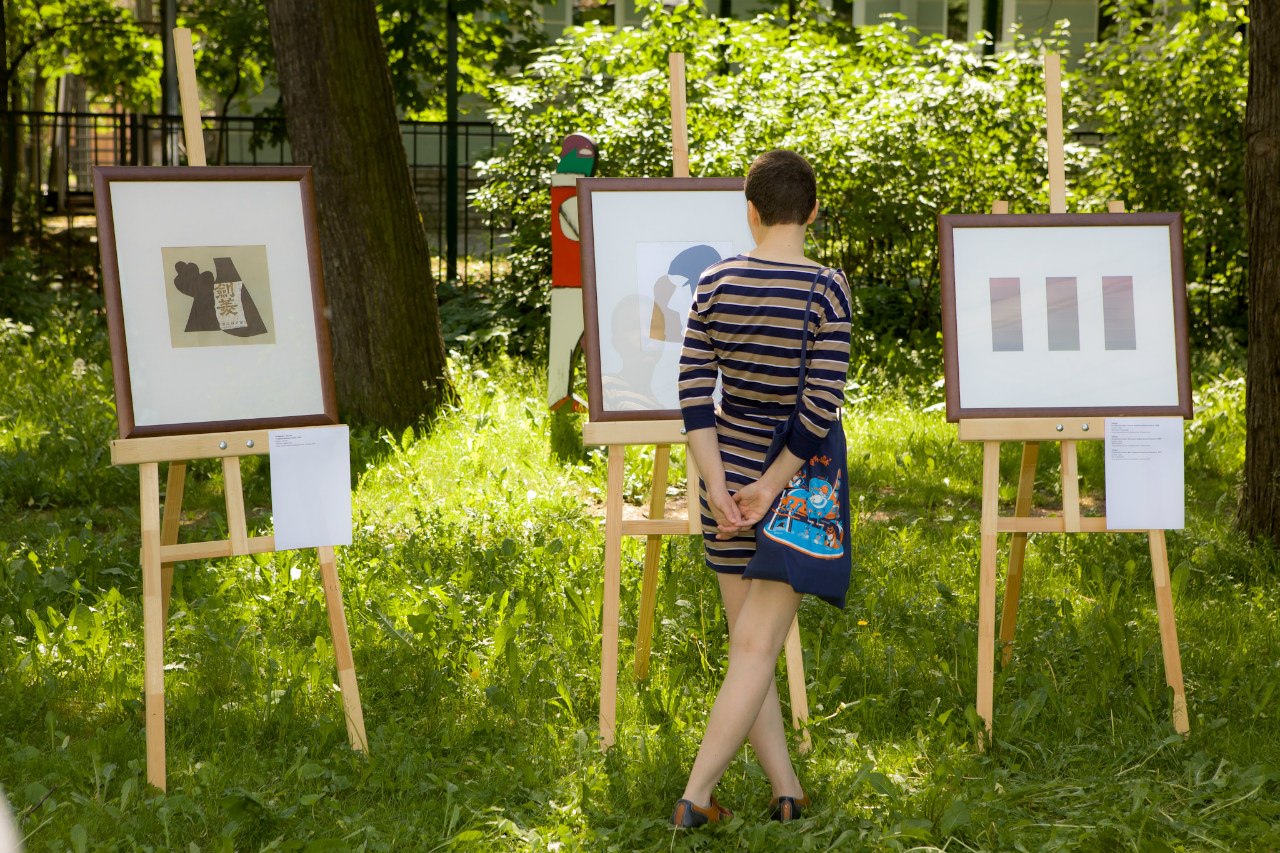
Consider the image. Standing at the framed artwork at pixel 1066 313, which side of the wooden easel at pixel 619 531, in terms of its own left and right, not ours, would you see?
left

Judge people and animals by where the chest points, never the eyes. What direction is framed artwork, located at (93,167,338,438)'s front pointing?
toward the camera

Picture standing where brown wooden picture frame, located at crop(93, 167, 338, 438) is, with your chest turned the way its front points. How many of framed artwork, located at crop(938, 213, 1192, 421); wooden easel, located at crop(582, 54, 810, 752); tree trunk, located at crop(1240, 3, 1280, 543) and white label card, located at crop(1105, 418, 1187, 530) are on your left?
4

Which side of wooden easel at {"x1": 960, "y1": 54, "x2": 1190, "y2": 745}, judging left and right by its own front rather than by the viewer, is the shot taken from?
front

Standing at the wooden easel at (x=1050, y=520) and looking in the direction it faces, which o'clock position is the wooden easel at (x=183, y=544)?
the wooden easel at (x=183, y=544) is roughly at 2 o'clock from the wooden easel at (x=1050, y=520).

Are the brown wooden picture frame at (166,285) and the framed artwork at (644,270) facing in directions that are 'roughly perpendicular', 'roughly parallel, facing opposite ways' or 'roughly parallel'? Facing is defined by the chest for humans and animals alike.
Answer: roughly parallel

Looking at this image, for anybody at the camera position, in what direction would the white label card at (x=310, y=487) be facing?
facing the viewer

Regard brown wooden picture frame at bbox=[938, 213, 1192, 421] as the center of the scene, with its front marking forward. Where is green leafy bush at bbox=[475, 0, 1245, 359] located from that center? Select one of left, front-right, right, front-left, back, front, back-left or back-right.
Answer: back

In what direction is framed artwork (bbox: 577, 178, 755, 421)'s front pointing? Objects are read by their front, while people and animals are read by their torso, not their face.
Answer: toward the camera

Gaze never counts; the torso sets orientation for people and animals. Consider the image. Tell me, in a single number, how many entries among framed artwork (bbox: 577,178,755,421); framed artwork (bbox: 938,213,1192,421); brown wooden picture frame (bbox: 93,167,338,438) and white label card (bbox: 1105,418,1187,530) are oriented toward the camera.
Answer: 4

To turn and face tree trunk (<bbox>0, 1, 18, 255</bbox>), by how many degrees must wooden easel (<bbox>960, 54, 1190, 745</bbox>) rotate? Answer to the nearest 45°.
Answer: approximately 135° to its right

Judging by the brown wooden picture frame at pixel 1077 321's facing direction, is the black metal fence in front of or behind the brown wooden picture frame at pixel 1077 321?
behind

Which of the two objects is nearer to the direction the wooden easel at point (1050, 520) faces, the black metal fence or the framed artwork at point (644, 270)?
the framed artwork

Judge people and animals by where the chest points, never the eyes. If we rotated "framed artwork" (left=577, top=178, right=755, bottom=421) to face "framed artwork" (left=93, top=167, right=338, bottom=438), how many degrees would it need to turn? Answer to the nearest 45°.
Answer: approximately 90° to its right

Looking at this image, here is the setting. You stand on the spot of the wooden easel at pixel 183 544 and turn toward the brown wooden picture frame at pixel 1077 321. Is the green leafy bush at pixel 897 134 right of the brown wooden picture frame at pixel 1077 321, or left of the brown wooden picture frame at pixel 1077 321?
left

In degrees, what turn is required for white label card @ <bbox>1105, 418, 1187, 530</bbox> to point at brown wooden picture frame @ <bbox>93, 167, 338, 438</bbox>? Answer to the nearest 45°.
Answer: approximately 45° to its right
